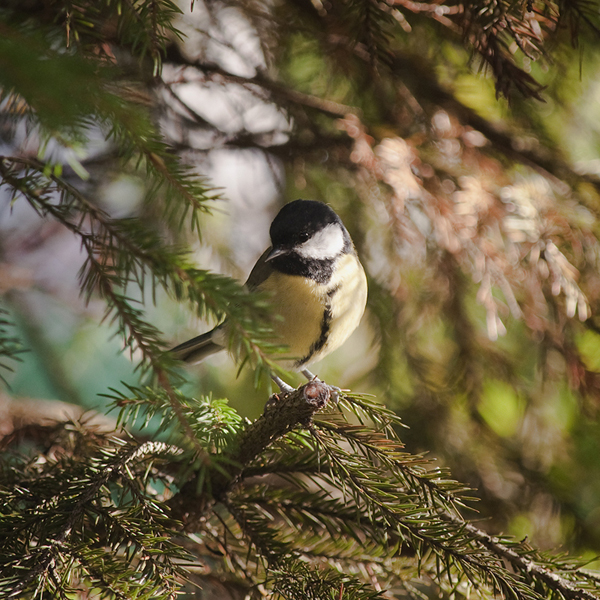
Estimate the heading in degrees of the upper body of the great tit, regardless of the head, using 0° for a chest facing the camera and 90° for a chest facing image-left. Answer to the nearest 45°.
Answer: approximately 315°
